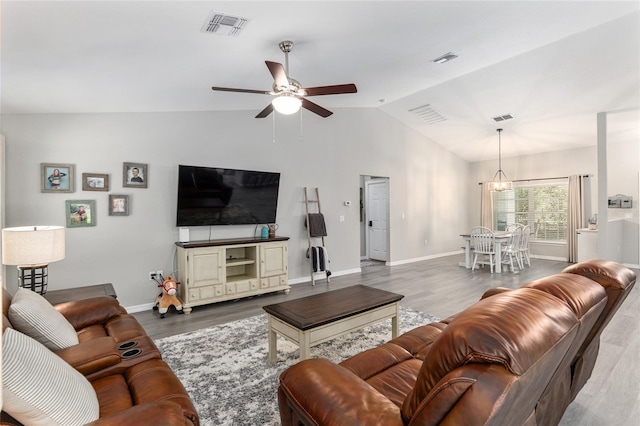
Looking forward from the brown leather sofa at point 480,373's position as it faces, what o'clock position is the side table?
The side table is roughly at 11 o'clock from the brown leather sofa.

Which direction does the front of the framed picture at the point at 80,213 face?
toward the camera

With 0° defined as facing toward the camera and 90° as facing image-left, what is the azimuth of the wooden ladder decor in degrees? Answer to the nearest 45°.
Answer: approximately 315°

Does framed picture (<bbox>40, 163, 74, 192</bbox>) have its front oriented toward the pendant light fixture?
no

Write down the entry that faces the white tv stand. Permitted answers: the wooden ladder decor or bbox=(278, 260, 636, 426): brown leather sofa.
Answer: the brown leather sofa

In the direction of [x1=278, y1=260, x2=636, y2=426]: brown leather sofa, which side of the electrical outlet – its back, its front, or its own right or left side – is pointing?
front

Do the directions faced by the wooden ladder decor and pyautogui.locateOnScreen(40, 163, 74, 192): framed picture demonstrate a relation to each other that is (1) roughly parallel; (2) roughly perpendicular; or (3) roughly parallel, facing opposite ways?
roughly parallel

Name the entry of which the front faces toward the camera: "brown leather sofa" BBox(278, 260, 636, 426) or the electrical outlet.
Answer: the electrical outlet

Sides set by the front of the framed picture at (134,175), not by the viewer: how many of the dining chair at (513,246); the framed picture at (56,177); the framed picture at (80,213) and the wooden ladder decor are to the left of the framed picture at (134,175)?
2

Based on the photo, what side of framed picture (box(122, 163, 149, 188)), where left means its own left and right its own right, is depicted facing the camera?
front

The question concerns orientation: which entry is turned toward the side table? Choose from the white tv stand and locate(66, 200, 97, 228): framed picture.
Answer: the framed picture

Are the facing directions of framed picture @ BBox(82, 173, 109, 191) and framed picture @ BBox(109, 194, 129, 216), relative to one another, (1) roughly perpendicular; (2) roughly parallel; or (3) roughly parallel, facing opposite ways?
roughly parallel

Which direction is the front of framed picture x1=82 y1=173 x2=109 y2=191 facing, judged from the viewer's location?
facing the viewer

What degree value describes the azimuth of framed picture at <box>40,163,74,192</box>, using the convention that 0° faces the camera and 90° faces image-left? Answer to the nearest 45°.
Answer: approximately 0°

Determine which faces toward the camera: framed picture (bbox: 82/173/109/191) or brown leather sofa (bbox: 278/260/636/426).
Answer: the framed picture

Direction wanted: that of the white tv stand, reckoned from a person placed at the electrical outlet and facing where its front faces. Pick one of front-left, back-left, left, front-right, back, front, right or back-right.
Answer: left

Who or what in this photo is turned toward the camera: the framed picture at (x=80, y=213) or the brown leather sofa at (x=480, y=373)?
the framed picture

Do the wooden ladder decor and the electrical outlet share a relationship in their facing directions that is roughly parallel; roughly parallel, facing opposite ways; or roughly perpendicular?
roughly parallel

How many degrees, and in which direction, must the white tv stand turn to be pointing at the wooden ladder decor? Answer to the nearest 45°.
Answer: approximately 90° to its left

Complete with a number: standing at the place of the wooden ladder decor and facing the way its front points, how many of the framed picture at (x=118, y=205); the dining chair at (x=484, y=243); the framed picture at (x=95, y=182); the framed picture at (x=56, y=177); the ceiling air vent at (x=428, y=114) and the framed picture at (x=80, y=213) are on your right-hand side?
4
